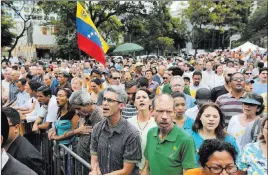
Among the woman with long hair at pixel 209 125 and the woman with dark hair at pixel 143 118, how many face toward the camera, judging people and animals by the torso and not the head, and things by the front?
2

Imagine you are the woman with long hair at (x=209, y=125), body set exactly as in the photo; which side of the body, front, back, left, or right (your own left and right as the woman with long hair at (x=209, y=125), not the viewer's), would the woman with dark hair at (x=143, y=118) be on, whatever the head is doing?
right

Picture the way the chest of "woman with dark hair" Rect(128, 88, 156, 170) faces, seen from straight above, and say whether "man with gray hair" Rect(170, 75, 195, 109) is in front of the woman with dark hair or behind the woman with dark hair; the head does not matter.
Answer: behind

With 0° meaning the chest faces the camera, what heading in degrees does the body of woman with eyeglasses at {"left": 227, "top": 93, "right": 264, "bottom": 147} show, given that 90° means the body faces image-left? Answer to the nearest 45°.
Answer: approximately 45°

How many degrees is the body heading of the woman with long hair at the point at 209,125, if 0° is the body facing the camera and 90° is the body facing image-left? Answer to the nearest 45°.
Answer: approximately 0°

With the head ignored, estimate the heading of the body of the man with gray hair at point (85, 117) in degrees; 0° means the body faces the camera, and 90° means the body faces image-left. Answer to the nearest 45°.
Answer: approximately 45°

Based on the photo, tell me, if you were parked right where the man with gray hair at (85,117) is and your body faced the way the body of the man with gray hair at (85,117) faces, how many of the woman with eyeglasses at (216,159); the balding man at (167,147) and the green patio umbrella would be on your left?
2

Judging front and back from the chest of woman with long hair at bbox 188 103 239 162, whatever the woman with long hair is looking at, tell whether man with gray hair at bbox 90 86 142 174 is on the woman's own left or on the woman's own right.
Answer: on the woman's own right
